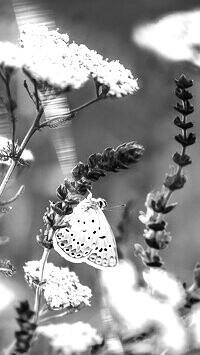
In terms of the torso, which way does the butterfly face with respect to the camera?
to the viewer's right
